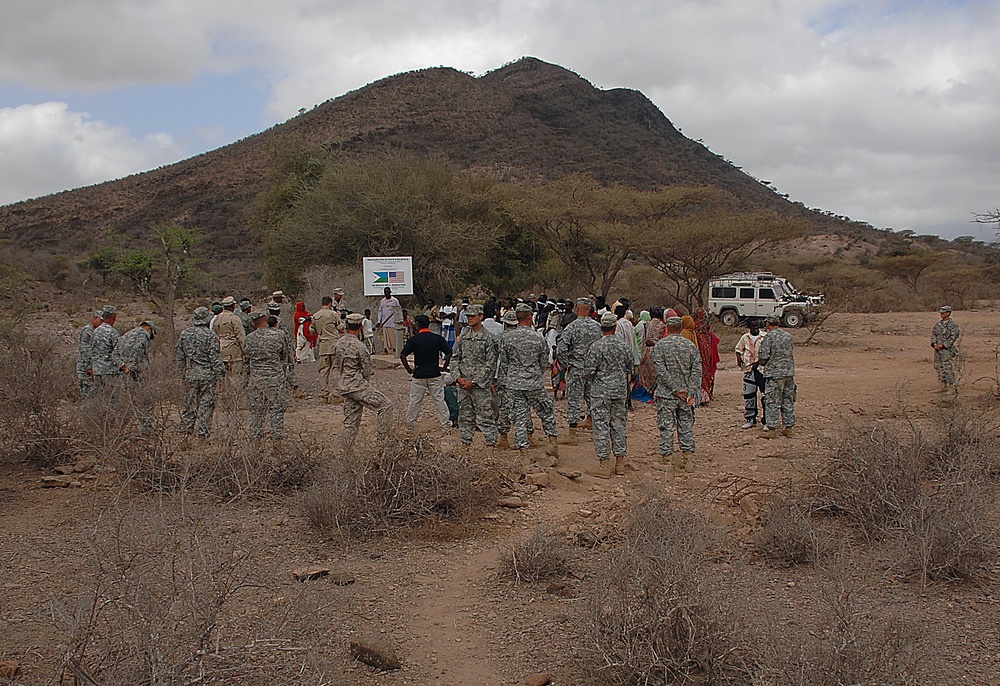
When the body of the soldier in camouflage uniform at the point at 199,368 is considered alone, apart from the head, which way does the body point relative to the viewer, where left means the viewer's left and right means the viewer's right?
facing away from the viewer

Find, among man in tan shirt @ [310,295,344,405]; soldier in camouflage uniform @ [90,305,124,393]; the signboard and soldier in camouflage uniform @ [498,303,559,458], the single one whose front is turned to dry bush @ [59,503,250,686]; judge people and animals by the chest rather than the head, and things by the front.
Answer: the signboard

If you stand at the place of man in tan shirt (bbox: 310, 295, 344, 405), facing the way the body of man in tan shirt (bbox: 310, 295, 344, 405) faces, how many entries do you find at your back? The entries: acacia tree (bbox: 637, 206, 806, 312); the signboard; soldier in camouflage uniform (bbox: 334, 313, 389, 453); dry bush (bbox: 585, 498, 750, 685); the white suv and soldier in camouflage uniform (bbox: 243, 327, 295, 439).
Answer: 3

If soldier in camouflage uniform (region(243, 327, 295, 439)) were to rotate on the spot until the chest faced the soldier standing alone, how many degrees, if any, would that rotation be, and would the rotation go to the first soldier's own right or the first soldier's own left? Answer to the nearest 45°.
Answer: approximately 90° to the first soldier's own right

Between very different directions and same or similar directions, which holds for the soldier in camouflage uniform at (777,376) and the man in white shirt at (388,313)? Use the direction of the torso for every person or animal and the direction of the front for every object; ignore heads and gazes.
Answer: very different directions

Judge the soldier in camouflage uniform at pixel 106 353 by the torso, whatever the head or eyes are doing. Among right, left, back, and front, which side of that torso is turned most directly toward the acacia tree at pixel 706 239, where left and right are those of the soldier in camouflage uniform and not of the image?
front

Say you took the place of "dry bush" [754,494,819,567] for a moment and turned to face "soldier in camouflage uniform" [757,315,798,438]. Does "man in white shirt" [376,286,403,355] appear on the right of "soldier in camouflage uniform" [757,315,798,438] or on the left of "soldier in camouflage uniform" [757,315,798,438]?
left

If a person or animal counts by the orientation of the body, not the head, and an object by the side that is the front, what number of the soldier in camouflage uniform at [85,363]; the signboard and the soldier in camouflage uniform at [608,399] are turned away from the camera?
1

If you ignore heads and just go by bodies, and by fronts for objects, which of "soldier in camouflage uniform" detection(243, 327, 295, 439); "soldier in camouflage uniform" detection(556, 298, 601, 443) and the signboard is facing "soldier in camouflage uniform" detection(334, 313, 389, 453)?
the signboard

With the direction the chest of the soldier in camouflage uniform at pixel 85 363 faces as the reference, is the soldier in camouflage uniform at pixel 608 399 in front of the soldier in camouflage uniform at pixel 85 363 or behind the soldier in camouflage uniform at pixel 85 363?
in front

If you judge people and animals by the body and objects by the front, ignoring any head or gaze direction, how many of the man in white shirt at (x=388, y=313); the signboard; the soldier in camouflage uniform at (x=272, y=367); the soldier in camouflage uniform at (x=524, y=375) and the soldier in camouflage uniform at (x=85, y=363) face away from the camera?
2

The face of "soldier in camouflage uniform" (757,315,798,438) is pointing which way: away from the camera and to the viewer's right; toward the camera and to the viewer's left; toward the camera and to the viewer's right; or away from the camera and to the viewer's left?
away from the camera and to the viewer's left

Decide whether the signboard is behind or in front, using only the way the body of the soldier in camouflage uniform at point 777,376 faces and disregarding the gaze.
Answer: in front

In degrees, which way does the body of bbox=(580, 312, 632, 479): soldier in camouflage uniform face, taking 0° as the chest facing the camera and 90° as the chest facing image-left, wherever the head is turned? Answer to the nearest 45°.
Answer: approximately 180°

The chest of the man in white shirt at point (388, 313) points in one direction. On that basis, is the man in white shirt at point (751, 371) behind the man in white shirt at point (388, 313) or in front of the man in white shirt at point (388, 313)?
in front
